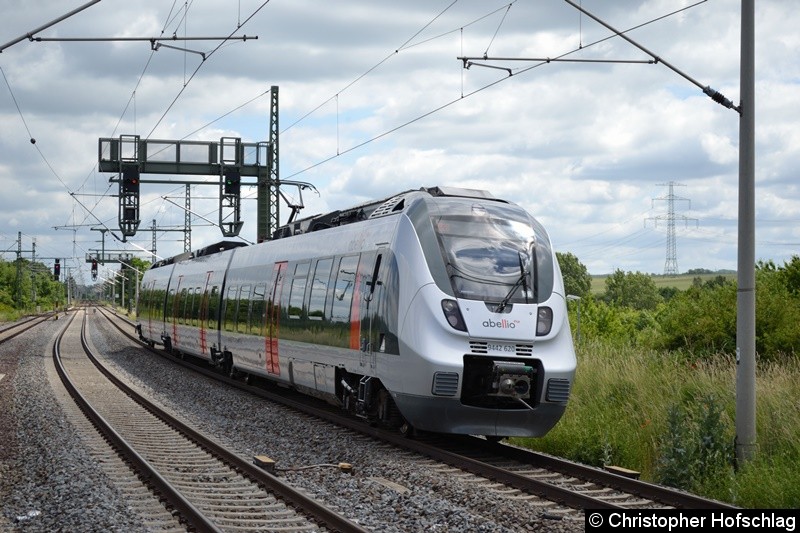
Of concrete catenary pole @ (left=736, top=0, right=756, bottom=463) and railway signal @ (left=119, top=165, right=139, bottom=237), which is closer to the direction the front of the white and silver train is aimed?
the concrete catenary pole

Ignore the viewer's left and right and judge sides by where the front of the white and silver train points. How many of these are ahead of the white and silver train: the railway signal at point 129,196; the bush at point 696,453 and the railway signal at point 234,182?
1

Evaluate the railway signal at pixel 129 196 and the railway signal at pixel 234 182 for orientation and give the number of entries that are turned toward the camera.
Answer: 2

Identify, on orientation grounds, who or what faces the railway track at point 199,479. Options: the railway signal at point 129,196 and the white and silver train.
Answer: the railway signal

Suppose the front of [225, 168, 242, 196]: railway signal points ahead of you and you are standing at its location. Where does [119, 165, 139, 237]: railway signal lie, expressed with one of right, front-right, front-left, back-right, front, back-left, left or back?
right

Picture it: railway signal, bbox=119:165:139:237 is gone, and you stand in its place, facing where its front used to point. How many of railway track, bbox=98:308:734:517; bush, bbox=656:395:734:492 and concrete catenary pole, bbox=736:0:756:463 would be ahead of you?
3

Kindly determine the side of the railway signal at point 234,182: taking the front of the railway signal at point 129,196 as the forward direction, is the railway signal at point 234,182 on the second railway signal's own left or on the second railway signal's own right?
on the second railway signal's own left

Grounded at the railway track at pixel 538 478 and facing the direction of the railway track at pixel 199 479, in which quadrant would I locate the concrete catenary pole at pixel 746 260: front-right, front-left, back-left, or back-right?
back-right

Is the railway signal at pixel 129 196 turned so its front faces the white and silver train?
yes

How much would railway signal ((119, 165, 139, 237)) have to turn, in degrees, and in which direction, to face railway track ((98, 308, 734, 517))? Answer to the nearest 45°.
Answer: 0° — it already faces it

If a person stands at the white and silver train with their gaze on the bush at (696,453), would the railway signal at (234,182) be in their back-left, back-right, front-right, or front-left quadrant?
back-left

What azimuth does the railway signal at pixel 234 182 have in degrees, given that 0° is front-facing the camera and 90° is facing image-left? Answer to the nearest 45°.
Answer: approximately 0°

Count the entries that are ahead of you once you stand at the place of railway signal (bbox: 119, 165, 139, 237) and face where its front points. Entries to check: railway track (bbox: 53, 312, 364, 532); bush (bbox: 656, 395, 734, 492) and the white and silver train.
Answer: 3

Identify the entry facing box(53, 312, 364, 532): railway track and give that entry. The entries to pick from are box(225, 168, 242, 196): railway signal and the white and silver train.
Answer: the railway signal
